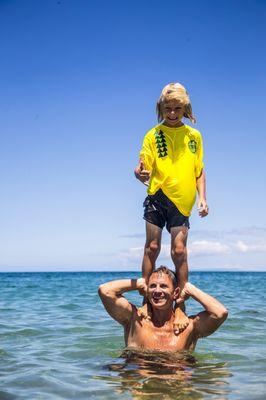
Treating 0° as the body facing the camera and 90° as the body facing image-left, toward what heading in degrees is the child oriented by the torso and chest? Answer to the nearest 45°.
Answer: approximately 0°
